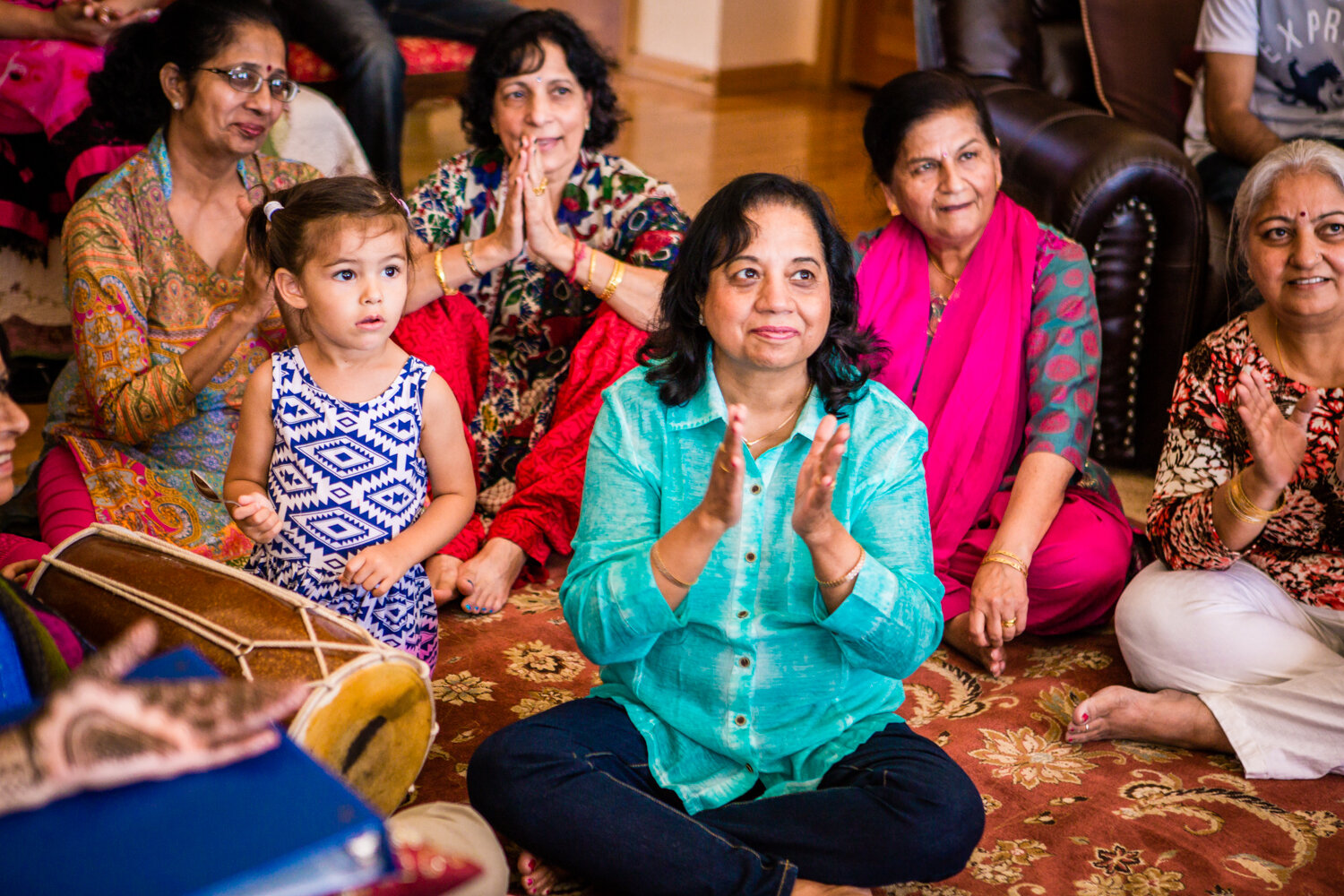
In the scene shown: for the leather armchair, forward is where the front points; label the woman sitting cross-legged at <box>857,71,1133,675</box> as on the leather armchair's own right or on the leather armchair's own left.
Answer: on the leather armchair's own right

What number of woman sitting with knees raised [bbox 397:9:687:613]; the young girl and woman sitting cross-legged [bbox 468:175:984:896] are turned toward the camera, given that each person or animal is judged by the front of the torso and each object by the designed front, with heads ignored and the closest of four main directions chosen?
3

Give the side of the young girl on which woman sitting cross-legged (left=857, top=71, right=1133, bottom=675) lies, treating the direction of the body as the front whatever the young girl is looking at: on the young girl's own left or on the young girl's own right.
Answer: on the young girl's own left

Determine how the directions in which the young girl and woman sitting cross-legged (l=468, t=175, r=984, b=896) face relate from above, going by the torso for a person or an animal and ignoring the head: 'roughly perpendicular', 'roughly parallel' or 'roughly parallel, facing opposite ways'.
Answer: roughly parallel

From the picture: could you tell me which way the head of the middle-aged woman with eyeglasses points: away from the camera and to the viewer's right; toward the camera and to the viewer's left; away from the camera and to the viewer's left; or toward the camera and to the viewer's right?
toward the camera and to the viewer's right

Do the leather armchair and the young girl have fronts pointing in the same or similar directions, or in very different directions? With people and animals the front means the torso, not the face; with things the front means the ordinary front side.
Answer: same or similar directions

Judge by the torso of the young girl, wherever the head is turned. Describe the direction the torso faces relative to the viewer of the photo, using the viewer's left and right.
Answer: facing the viewer

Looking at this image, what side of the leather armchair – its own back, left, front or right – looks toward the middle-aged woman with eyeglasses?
right

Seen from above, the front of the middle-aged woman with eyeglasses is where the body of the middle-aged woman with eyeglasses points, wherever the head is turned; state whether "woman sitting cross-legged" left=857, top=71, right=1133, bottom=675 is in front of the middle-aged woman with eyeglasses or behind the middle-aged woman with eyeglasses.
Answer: in front

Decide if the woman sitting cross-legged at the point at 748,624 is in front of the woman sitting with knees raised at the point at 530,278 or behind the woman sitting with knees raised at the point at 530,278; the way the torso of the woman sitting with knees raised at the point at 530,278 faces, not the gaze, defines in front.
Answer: in front

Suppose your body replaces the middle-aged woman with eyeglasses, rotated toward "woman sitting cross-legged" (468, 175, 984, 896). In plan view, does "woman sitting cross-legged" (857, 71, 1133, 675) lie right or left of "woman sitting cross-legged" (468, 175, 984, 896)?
left

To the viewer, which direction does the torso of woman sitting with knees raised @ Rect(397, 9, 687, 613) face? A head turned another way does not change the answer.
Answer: toward the camera

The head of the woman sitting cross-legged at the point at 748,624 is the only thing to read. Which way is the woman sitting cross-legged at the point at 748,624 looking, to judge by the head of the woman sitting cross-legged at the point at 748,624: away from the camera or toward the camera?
toward the camera
